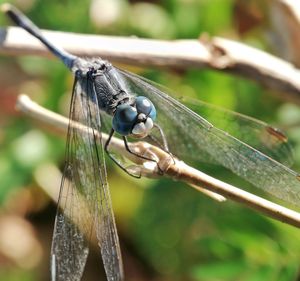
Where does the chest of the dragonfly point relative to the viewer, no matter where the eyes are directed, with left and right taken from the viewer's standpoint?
facing the viewer and to the right of the viewer
